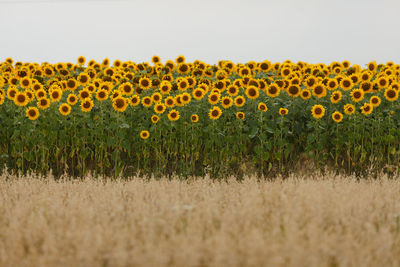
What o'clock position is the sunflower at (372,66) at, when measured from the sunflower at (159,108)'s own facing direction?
the sunflower at (372,66) is roughly at 8 o'clock from the sunflower at (159,108).

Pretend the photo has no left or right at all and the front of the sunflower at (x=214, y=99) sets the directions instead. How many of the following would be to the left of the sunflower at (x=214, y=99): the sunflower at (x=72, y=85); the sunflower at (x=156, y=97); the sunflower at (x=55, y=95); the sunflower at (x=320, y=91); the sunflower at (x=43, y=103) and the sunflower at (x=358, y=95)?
2

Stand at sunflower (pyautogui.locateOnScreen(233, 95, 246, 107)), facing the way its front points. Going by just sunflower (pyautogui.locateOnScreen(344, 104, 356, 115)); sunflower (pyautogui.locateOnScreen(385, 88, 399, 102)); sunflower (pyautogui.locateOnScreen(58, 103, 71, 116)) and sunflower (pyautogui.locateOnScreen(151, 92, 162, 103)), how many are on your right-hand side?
2

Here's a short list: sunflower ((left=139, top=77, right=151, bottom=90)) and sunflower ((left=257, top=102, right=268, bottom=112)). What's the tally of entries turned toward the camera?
2

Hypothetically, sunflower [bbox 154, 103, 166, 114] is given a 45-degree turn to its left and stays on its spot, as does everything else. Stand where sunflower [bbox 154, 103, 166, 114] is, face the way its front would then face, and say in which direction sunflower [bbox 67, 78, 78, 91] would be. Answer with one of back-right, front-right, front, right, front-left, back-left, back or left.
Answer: back

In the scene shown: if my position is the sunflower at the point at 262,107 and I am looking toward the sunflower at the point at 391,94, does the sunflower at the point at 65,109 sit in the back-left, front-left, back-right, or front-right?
back-left

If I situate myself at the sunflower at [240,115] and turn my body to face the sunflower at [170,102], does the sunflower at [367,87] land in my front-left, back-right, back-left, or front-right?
back-right

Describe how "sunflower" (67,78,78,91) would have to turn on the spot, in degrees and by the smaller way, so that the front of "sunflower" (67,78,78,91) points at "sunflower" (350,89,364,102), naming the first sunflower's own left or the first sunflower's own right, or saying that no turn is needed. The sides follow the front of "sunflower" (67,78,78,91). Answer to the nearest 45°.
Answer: approximately 45° to the first sunflower's own left

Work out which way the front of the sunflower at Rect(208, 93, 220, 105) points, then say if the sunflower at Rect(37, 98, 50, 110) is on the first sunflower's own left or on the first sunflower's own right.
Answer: on the first sunflower's own right

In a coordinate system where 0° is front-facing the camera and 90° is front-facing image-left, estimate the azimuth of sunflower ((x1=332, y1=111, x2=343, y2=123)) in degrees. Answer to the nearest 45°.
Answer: approximately 0°

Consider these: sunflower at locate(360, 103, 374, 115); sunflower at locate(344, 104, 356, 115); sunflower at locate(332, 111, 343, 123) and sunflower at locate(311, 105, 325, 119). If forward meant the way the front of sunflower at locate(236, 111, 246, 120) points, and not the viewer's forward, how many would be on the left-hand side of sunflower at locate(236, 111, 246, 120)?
4
